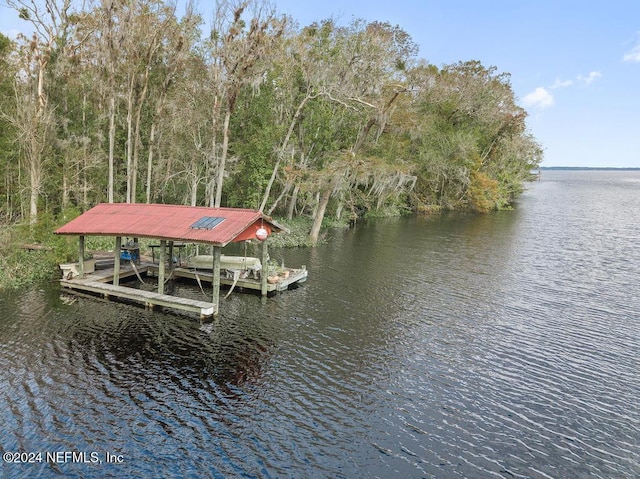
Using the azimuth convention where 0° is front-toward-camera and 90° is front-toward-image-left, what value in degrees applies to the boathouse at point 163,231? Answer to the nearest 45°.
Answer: approximately 315°
